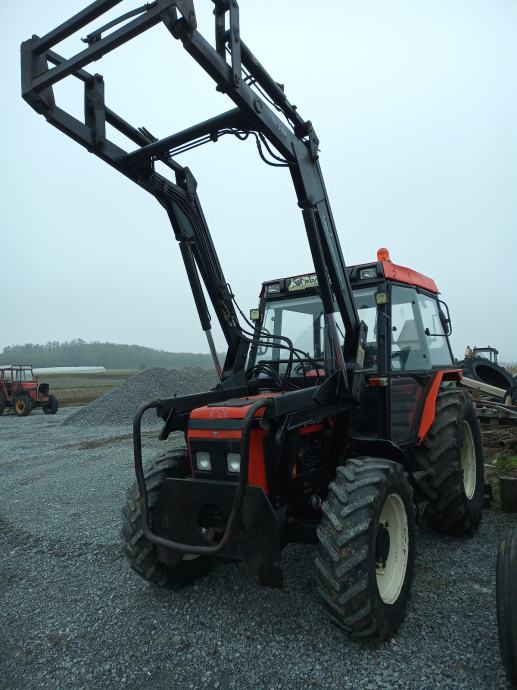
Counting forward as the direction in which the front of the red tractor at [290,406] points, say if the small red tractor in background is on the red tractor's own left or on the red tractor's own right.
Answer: on the red tractor's own right

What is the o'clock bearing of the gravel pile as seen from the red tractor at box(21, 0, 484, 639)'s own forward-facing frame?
The gravel pile is roughly at 4 o'clock from the red tractor.

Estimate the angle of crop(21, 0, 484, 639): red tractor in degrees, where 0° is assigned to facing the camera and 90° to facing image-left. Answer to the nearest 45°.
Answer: approximately 45°

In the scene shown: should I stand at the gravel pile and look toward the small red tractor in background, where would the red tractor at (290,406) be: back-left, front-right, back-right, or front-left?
back-left
